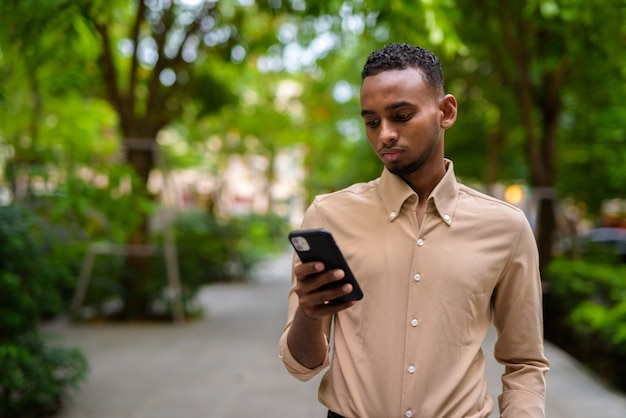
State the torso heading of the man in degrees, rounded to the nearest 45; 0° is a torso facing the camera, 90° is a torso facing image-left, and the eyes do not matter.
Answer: approximately 0°

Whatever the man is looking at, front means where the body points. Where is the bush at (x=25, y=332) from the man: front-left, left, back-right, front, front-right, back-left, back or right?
back-right

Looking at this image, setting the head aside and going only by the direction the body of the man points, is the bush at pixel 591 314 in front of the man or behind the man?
behind
